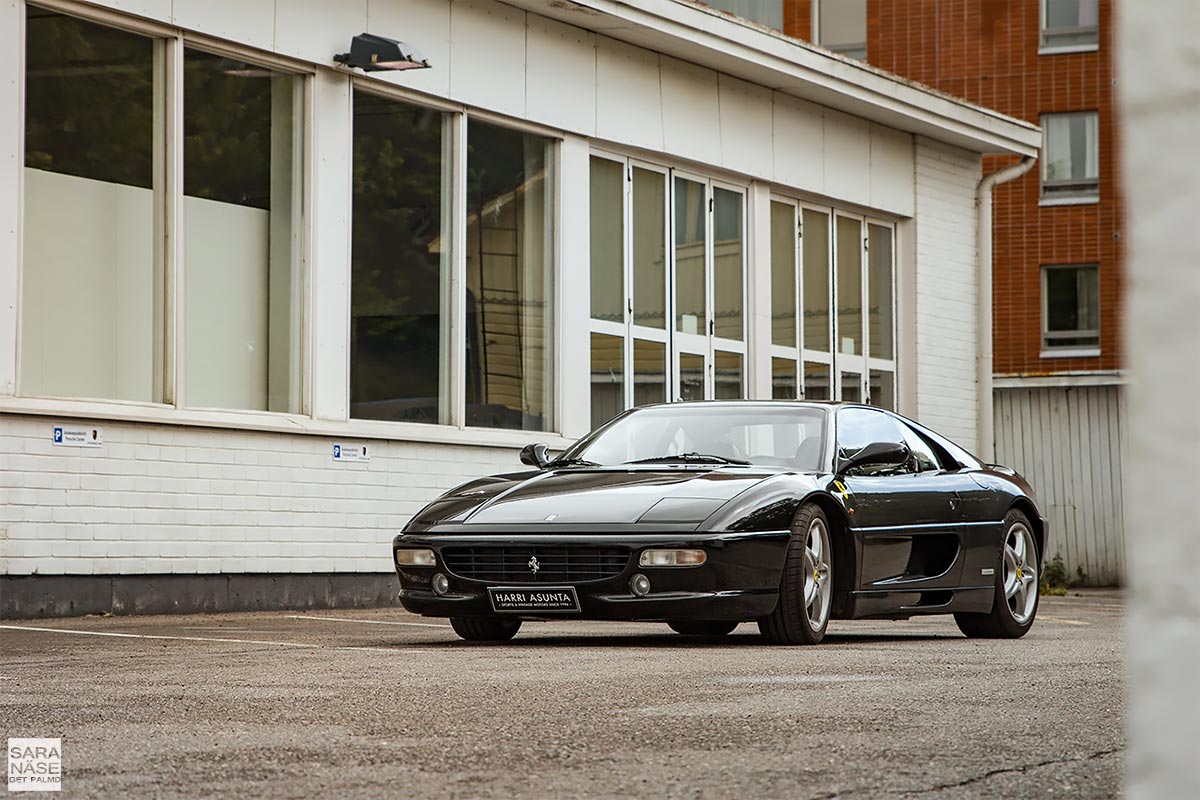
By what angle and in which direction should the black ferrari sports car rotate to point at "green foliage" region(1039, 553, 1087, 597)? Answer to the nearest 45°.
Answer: approximately 135° to its right

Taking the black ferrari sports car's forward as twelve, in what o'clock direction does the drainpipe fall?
The drainpipe is roughly at 5 o'clock from the black ferrari sports car.

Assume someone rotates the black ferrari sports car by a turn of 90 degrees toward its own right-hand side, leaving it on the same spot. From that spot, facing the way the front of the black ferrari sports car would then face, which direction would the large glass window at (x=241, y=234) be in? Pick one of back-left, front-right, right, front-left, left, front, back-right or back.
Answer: front

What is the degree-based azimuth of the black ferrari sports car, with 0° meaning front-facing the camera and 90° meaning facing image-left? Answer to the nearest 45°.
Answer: approximately 45°

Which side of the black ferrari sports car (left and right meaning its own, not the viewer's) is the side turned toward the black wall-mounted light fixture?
right

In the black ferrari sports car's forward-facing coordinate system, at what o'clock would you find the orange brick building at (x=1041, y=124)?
The orange brick building is roughly at 5 o'clock from the black ferrari sports car.

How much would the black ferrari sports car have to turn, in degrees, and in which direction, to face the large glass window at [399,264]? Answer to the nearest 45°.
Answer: approximately 90° to its right
